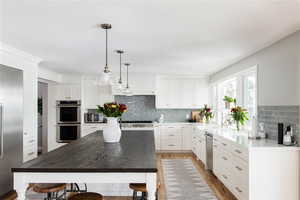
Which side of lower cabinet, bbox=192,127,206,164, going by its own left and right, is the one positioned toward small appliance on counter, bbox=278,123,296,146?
left

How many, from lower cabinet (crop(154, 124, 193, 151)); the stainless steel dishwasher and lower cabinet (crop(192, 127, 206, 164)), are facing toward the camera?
1

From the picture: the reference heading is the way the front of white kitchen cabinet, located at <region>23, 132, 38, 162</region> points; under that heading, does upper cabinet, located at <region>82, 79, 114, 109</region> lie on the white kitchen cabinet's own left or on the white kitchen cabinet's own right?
on the white kitchen cabinet's own left

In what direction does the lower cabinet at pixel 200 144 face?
to the viewer's left

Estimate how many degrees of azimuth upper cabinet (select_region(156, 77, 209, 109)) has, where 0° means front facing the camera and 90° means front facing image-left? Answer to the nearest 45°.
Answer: approximately 0°

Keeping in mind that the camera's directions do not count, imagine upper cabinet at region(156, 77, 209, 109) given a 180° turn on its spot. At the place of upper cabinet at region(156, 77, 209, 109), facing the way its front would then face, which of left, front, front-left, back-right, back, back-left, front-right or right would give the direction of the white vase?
back

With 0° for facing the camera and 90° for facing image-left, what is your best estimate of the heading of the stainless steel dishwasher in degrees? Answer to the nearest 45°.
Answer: approximately 90°

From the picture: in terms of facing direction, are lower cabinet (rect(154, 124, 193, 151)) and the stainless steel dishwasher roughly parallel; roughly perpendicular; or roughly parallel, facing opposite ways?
roughly perpendicular

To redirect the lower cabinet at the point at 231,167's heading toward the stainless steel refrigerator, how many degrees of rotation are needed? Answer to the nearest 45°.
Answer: approximately 45° to its right

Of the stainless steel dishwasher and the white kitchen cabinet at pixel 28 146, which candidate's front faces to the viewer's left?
the stainless steel dishwasher

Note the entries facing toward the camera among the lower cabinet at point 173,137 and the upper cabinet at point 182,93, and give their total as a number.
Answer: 2

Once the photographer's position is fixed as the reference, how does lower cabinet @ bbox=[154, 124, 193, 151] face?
facing the viewer

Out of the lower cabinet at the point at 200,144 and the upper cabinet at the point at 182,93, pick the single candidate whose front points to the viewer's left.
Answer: the lower cabinet

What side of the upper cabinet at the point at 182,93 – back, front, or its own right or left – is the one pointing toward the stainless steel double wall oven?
right

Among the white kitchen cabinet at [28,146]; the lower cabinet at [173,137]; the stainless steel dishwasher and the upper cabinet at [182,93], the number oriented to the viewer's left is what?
1
